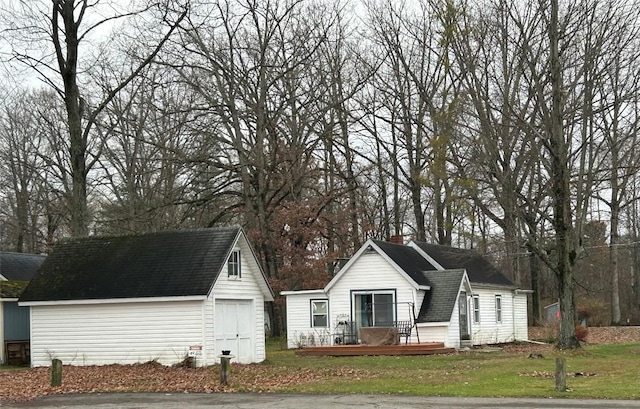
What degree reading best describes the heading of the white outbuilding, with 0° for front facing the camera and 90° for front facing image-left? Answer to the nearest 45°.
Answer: approximately 315°

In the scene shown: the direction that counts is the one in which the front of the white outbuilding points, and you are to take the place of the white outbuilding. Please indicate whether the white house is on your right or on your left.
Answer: on your left
